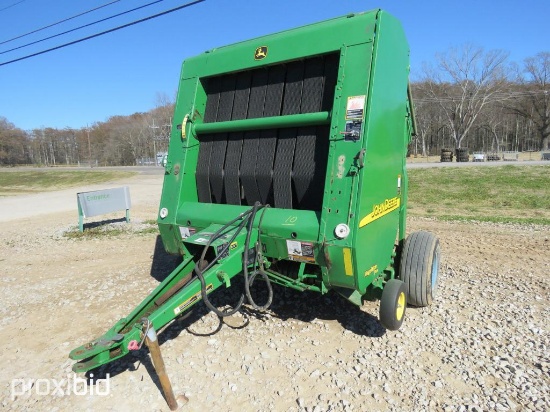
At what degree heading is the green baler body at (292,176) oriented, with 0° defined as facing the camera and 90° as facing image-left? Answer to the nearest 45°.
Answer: approximately 45°
